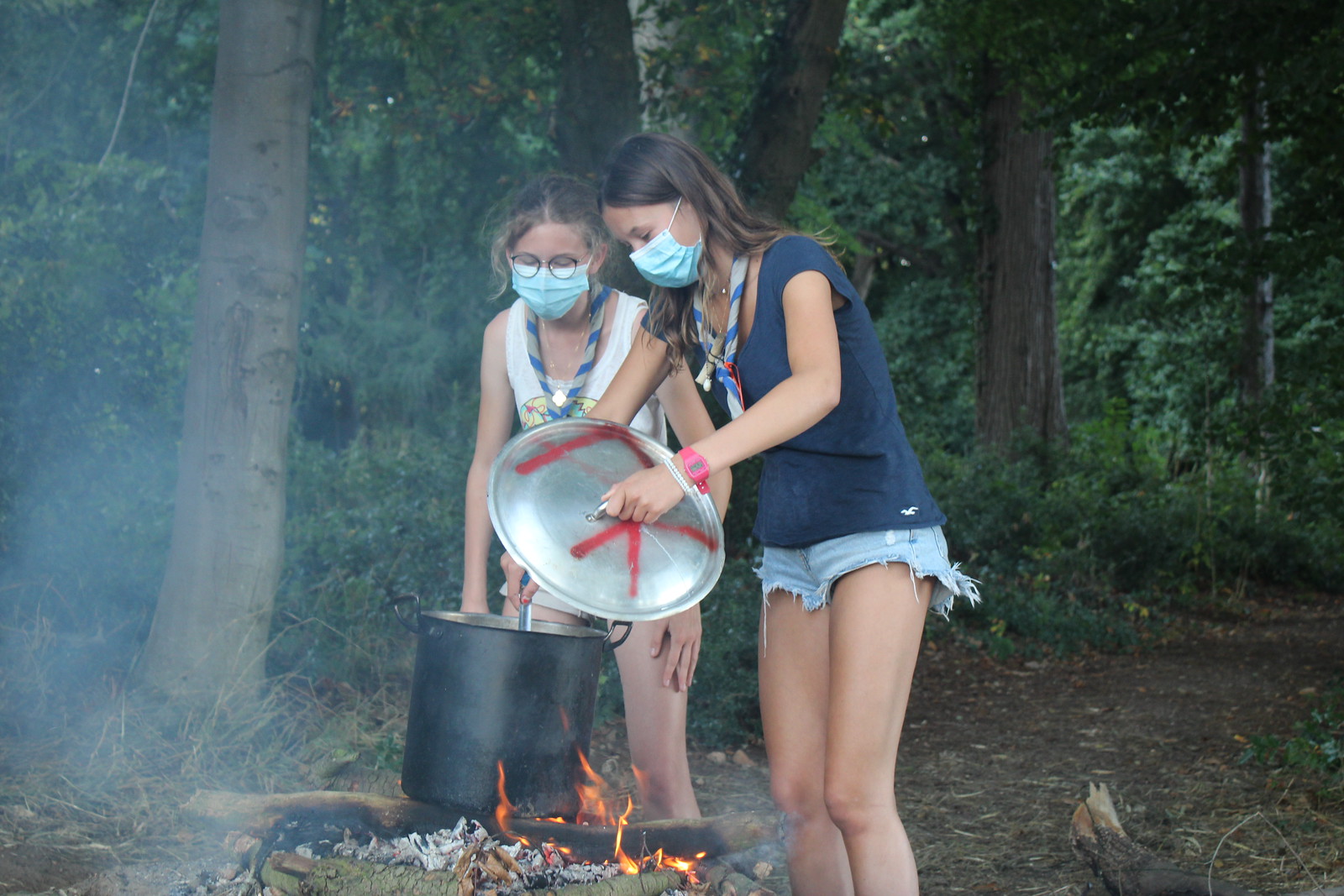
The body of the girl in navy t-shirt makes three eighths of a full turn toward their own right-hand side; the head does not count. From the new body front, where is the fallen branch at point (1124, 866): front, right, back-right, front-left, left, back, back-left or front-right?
front-right

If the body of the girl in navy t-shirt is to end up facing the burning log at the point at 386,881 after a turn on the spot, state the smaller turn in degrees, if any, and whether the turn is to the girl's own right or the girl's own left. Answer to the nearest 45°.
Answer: approximately 45° to the girl's own right

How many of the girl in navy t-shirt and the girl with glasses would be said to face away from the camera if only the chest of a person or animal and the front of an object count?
0

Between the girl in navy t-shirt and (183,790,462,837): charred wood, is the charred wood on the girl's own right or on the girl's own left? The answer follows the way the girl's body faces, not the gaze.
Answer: on the girl's own right

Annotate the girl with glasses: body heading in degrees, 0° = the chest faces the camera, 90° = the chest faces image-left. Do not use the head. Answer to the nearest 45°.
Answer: approximately 0°

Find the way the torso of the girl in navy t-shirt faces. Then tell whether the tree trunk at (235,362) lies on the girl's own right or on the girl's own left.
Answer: on the girl's own right

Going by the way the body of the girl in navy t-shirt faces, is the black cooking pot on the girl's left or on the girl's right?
on the girl's right
